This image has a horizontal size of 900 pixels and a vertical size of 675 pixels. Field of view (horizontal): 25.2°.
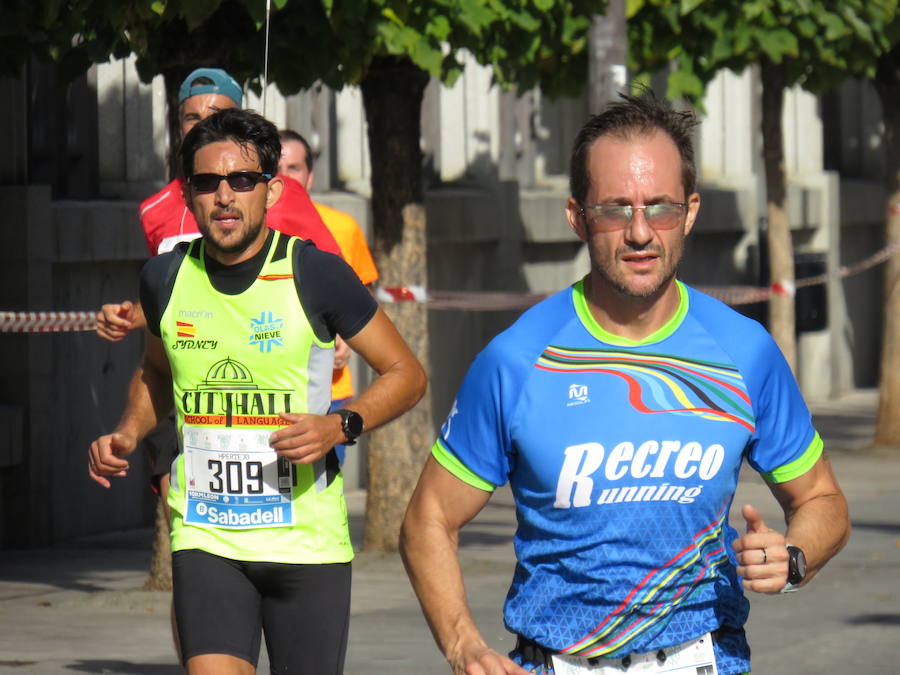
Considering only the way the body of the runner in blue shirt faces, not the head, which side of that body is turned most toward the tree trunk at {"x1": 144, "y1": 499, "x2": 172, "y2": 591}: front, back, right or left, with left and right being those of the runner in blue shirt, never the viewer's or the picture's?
back

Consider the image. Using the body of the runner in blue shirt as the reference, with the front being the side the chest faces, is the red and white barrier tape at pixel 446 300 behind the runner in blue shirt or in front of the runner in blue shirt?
behind

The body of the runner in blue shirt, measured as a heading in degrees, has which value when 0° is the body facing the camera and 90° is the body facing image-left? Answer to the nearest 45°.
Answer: approximately 0°

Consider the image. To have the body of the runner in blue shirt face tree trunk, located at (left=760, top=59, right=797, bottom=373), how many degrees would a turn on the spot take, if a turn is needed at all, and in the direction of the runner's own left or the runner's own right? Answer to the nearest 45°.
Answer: approximately 180°

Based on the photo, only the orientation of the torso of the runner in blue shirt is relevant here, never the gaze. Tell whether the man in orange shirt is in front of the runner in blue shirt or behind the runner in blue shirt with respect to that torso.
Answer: behind

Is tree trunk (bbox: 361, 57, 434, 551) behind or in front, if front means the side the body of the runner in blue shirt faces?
behind

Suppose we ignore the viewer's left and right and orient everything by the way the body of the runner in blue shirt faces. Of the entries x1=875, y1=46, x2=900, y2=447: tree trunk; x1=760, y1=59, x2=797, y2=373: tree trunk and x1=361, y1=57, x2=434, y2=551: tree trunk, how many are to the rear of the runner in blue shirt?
3

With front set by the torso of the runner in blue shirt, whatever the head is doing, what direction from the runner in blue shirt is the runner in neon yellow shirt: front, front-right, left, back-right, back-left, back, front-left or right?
back-right

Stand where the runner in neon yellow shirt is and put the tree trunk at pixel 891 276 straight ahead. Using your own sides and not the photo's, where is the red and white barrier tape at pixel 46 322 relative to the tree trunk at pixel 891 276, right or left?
left
